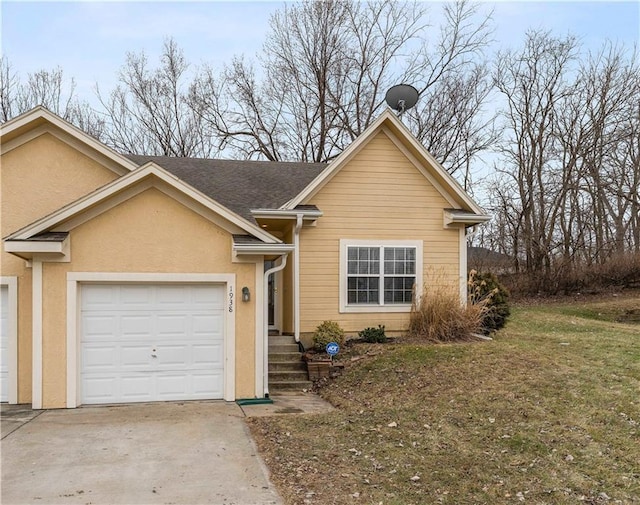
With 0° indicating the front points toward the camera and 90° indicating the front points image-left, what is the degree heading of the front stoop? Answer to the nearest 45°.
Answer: approximately 0°

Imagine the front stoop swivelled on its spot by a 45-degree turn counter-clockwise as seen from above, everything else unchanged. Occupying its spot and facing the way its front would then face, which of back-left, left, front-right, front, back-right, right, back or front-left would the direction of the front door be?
back-left

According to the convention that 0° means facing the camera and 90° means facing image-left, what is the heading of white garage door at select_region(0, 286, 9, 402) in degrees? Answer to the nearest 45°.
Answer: approximately 0°
